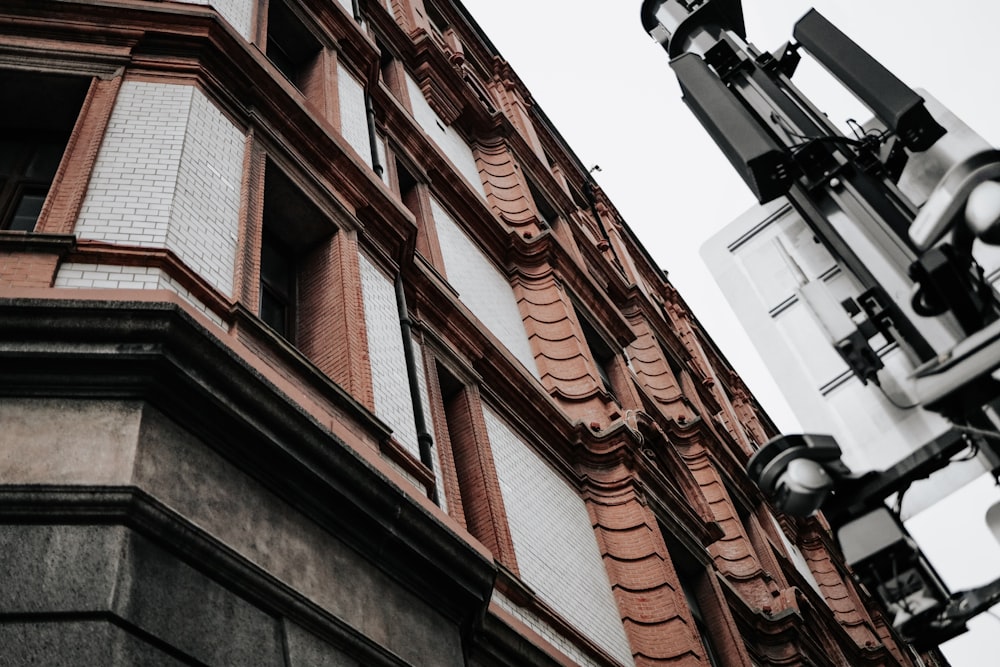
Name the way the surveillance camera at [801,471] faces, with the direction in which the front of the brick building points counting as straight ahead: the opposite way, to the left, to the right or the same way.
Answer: to the right

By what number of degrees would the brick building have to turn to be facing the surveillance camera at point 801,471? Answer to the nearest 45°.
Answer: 0° — it already faces it

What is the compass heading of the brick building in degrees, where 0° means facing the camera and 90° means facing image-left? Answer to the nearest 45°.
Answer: approximately 315°

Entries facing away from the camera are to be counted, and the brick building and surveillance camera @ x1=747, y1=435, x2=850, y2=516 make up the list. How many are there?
0

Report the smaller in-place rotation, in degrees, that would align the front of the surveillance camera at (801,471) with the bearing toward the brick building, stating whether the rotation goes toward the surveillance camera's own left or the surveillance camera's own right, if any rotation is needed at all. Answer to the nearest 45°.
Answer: approximately 45° to the surveillance camera's own right
